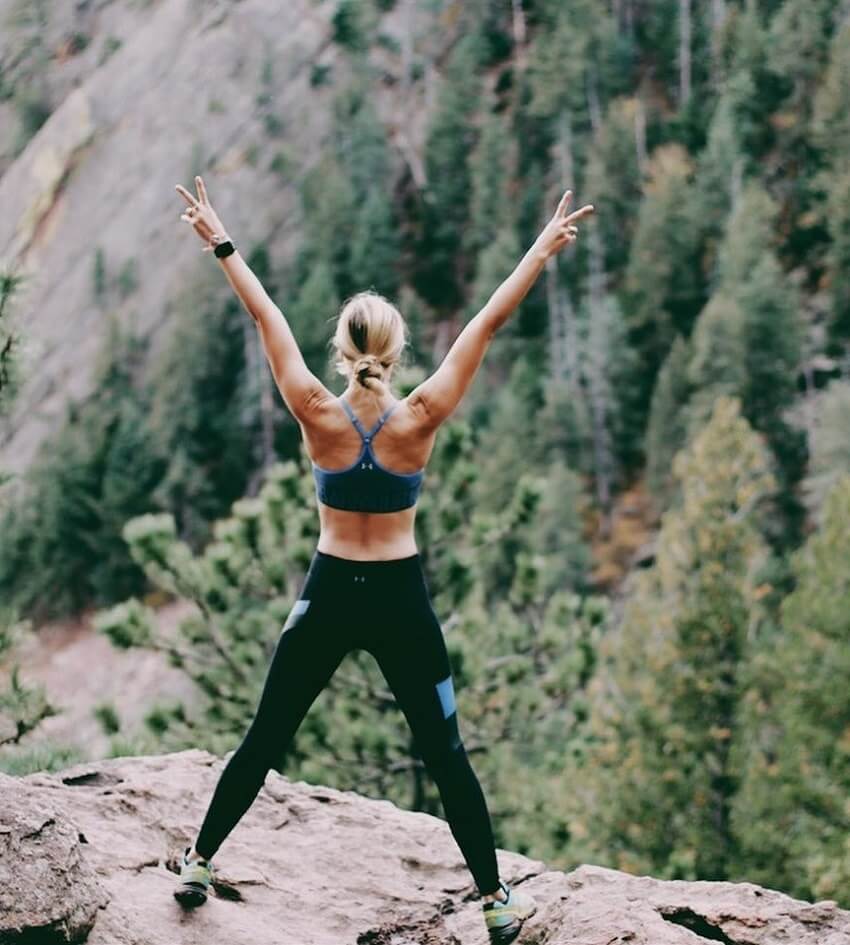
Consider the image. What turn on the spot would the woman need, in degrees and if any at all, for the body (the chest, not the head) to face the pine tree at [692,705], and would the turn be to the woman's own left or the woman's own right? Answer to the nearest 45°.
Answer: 0° — they already face it

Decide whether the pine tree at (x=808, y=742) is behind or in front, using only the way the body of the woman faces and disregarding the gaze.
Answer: in front

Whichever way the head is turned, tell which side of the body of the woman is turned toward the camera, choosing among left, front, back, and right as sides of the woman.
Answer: back

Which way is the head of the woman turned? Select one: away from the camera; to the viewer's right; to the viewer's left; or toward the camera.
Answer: away from the camera
